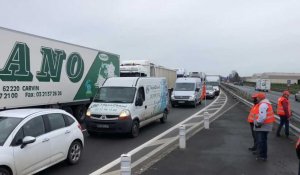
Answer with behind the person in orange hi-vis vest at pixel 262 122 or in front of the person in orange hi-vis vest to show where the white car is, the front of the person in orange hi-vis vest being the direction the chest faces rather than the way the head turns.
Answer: in front

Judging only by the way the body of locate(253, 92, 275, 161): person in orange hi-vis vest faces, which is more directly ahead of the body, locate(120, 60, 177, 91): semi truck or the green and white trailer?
the green and white trailer

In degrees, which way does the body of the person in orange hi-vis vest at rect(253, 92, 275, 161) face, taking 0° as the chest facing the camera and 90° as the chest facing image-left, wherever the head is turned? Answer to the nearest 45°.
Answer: approximately 90°

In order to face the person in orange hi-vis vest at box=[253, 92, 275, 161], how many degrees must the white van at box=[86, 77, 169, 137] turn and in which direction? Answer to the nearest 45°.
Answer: approximately 90° to its left

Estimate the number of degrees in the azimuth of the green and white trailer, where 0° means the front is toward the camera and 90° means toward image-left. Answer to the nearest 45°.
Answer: approximately 45°

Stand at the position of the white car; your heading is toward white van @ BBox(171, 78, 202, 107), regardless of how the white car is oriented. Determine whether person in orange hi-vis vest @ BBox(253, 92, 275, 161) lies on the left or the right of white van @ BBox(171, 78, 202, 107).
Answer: right

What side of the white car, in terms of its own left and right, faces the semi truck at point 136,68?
back

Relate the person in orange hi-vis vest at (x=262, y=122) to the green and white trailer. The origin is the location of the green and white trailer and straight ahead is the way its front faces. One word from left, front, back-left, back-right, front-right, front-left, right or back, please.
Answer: left

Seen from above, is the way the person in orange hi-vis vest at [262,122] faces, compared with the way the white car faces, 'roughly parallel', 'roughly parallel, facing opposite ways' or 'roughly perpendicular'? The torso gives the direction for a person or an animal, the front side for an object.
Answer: roughly perpendicular

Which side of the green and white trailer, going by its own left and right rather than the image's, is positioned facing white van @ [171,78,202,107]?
back
